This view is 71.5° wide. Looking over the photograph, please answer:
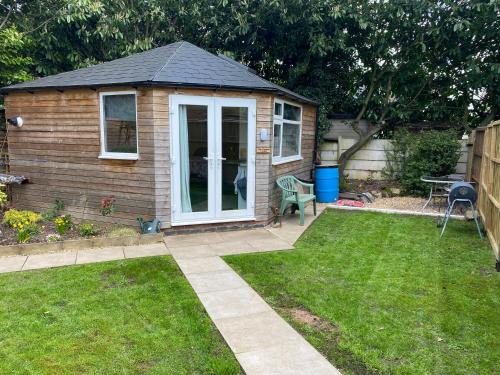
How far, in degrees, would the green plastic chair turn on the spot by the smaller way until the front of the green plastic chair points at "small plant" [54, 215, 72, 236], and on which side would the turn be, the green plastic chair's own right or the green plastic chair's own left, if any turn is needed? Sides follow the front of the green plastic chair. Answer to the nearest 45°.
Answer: approximately 90° to the green plastic chair's own right

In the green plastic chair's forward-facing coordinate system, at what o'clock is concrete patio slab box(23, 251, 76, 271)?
The concrete patio slab is roughly at 3 o'clock from the green plastic chair.

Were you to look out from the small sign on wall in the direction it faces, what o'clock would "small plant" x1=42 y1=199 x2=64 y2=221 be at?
The small plant is roughly at 3 o'clock from the small sign on wall.

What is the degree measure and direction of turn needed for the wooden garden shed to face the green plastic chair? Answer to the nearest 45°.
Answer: approximately 90° to its left

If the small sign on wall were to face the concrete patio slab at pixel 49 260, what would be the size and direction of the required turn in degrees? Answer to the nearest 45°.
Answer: approximately 45° to its right

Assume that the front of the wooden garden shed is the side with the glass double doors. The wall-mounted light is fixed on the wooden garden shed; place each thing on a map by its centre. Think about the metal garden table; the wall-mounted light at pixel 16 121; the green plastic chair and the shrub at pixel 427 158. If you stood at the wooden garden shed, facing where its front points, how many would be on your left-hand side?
3

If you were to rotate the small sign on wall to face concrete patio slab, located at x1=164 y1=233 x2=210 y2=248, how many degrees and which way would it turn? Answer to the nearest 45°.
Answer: approximately 45° to its right

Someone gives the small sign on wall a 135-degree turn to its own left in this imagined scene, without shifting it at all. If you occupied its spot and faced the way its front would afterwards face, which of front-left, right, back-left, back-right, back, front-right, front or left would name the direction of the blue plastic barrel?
front

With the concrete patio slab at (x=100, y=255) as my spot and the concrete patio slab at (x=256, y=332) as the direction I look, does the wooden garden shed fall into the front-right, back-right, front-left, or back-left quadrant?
back-left

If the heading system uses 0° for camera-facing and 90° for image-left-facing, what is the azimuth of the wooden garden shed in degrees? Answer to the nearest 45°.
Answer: approximately 0°

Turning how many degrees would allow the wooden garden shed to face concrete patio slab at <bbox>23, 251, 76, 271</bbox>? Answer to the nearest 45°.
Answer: approximately 45° to its right
